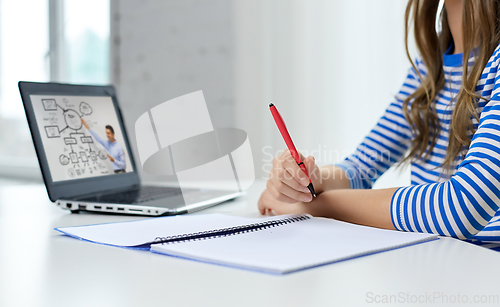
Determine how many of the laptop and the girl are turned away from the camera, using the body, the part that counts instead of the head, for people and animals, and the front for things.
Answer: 0

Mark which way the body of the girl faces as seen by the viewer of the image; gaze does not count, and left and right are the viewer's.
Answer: facing the viewer and to the left of the viewer

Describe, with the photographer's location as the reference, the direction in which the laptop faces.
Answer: facing the viewer and to the right of the viewer

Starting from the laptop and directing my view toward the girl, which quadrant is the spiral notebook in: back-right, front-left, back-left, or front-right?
front-right
